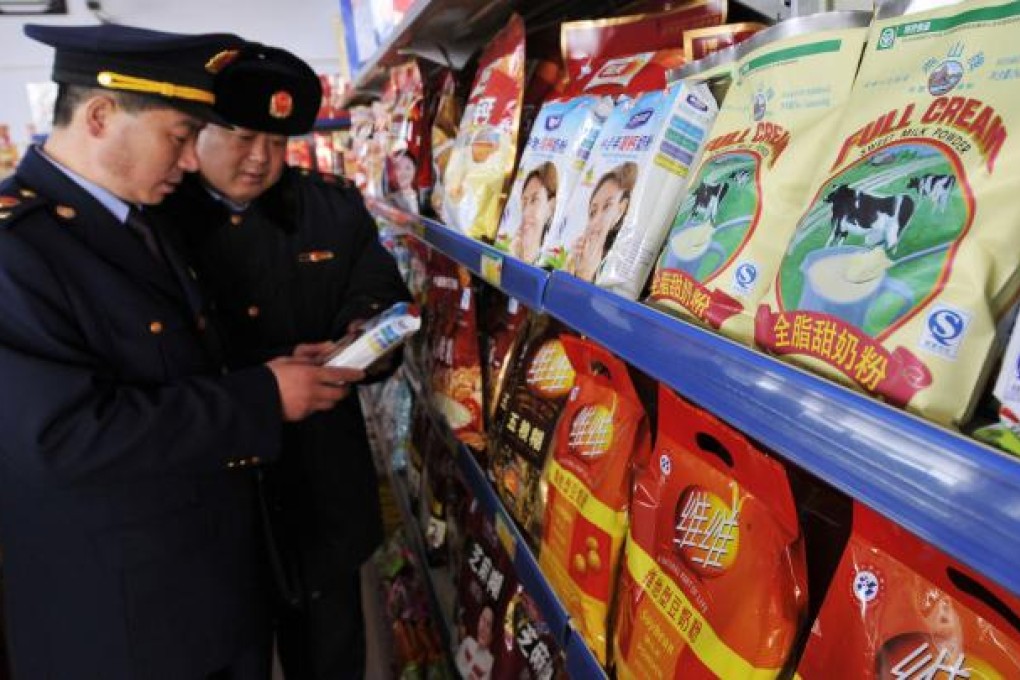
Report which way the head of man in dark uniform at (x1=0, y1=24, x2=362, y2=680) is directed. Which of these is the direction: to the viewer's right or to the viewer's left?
to the viewer's right

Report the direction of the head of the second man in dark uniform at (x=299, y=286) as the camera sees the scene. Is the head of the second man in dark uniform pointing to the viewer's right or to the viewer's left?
to the viewer's right

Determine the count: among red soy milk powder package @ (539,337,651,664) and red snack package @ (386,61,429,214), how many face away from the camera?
0

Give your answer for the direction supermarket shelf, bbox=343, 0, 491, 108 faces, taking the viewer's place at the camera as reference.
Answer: facing to the left of the viewer

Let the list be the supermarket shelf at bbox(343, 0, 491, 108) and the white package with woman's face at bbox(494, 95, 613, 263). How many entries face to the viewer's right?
0

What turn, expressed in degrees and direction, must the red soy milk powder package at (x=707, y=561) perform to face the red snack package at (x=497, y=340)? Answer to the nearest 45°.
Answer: approximately 90° to its right
